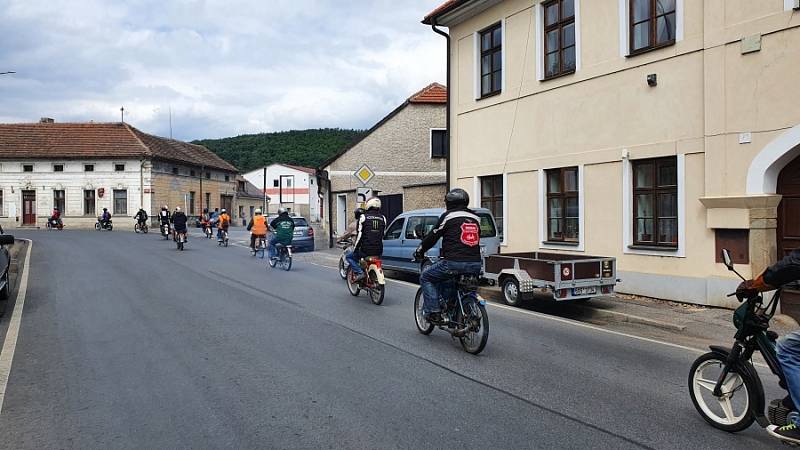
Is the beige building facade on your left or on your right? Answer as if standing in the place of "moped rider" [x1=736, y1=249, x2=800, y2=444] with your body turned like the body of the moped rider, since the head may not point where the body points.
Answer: on your right

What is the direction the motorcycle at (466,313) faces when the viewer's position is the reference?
facing away from the viewer and to the left of the viewer

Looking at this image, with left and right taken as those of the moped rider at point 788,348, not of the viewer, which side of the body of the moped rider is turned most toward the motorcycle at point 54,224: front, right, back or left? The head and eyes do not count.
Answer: front

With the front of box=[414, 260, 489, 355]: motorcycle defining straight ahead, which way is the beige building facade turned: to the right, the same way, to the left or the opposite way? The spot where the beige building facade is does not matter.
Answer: to the left

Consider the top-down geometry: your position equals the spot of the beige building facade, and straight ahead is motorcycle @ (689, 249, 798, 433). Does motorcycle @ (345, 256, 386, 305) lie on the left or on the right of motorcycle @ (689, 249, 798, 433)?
right

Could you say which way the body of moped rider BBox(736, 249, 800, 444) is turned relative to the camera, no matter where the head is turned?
to the viewer's left

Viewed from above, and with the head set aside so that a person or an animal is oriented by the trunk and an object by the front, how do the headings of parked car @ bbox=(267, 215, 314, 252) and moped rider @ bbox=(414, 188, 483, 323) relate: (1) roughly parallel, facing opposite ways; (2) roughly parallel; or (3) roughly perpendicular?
roughly parallel

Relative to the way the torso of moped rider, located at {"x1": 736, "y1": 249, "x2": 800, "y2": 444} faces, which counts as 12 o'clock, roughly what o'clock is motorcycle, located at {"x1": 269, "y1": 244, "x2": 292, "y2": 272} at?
The motorcycle is roughly at 1 o'clock from the moped rider.

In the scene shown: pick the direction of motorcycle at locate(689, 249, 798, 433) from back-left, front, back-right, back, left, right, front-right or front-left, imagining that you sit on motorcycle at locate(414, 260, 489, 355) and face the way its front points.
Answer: back

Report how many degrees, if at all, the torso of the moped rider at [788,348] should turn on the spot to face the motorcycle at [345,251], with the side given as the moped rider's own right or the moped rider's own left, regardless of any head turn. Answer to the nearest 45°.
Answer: approximately 45° to the moped rider's own right

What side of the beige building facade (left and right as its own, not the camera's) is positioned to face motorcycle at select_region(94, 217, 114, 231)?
right

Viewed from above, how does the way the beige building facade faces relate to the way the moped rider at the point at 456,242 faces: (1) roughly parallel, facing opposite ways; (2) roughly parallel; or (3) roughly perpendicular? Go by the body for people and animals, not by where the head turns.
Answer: roughly perpendicular

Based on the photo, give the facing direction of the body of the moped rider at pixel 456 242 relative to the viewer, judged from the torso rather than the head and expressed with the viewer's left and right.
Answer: facing away from the viewer and to the left of the viewer

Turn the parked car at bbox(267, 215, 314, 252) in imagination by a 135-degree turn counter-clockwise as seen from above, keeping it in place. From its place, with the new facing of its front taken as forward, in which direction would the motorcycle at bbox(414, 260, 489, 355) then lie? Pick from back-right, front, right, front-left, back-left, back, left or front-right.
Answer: front

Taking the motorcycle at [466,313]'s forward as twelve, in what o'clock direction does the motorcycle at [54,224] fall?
the motorcycle at [54,224] is roughly at 12 o'clock from the motorcycle at [466,313].
